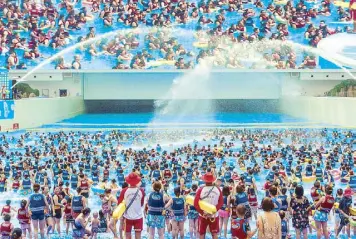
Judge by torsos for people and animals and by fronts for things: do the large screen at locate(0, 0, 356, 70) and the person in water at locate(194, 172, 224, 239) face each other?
yes

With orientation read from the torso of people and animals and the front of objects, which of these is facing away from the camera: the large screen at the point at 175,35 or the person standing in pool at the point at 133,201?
the person standing in pool

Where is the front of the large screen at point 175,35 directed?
toward the camera

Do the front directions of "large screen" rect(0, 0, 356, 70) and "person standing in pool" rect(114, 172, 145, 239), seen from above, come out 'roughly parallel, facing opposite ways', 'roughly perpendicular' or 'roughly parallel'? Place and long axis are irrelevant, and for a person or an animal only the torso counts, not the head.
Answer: roughly parallel, facing opposite ways

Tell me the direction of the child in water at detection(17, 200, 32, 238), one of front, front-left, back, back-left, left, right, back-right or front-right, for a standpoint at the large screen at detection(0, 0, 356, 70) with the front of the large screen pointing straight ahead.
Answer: front

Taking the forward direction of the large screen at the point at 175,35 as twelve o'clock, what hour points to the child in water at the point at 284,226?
The child in water is roughly at 12 o'clock from the large screen.

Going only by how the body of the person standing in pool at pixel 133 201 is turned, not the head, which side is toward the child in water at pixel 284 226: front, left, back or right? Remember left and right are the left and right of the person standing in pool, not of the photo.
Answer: right

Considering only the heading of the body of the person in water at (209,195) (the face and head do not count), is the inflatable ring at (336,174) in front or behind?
in front

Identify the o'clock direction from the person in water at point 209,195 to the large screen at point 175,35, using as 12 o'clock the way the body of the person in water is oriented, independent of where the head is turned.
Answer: The large screen is roughly at 12 o'clock from the person in water.

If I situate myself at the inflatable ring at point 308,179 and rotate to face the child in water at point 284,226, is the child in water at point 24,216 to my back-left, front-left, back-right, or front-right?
front-right

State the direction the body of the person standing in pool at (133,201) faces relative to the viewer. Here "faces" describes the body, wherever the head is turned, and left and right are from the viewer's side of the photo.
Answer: facing away from the viewer

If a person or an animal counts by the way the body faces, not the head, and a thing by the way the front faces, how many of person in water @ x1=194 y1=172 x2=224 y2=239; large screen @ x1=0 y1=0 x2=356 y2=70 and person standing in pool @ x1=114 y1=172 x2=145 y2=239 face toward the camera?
1

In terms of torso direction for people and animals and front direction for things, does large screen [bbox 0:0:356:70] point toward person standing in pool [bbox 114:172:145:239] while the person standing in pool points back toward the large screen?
yes

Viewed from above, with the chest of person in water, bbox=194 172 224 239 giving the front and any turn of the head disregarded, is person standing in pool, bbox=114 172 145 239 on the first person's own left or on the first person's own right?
on the first person's own left

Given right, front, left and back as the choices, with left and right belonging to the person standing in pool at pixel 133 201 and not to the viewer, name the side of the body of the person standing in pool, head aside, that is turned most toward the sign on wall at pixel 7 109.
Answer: front

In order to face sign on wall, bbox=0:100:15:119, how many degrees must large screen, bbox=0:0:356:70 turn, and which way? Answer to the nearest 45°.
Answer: approximately 45° to its right

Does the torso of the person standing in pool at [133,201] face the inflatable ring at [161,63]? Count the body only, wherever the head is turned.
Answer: yes

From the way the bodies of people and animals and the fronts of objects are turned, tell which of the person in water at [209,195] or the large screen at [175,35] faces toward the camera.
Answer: the large screen

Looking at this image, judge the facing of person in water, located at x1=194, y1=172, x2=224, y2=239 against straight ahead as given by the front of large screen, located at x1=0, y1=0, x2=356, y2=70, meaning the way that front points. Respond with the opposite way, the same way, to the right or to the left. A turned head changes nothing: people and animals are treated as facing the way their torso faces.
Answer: the opposite way

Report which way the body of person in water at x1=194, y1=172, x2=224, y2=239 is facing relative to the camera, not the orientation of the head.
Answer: away from the camera
